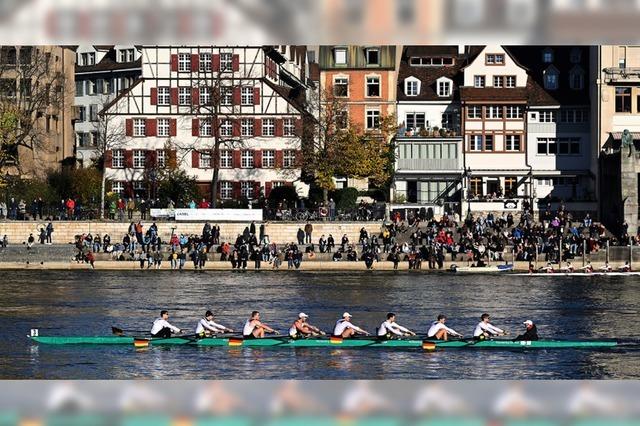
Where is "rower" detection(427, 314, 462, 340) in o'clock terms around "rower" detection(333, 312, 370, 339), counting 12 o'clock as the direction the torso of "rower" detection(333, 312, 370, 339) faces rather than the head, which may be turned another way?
"rower" detection(427, 314, 462, 340) is roughly at 12 o'clock from "rower" detection(333, 312, 370, 339).

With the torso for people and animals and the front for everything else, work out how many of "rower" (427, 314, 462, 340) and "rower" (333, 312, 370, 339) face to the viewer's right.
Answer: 2

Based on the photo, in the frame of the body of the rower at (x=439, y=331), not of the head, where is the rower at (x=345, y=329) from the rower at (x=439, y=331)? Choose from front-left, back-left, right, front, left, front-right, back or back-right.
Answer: back

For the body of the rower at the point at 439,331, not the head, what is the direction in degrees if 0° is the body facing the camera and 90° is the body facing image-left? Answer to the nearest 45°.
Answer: approximately 270°

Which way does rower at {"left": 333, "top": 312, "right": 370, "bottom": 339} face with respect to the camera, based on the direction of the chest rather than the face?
to the viewer's right

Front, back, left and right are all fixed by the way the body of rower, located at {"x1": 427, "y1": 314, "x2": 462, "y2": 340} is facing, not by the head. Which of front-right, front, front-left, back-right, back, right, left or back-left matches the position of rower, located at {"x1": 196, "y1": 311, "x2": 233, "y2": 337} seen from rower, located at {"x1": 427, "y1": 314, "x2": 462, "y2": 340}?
back

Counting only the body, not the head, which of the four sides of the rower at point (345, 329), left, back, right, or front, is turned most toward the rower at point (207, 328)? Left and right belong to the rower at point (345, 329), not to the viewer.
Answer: back
